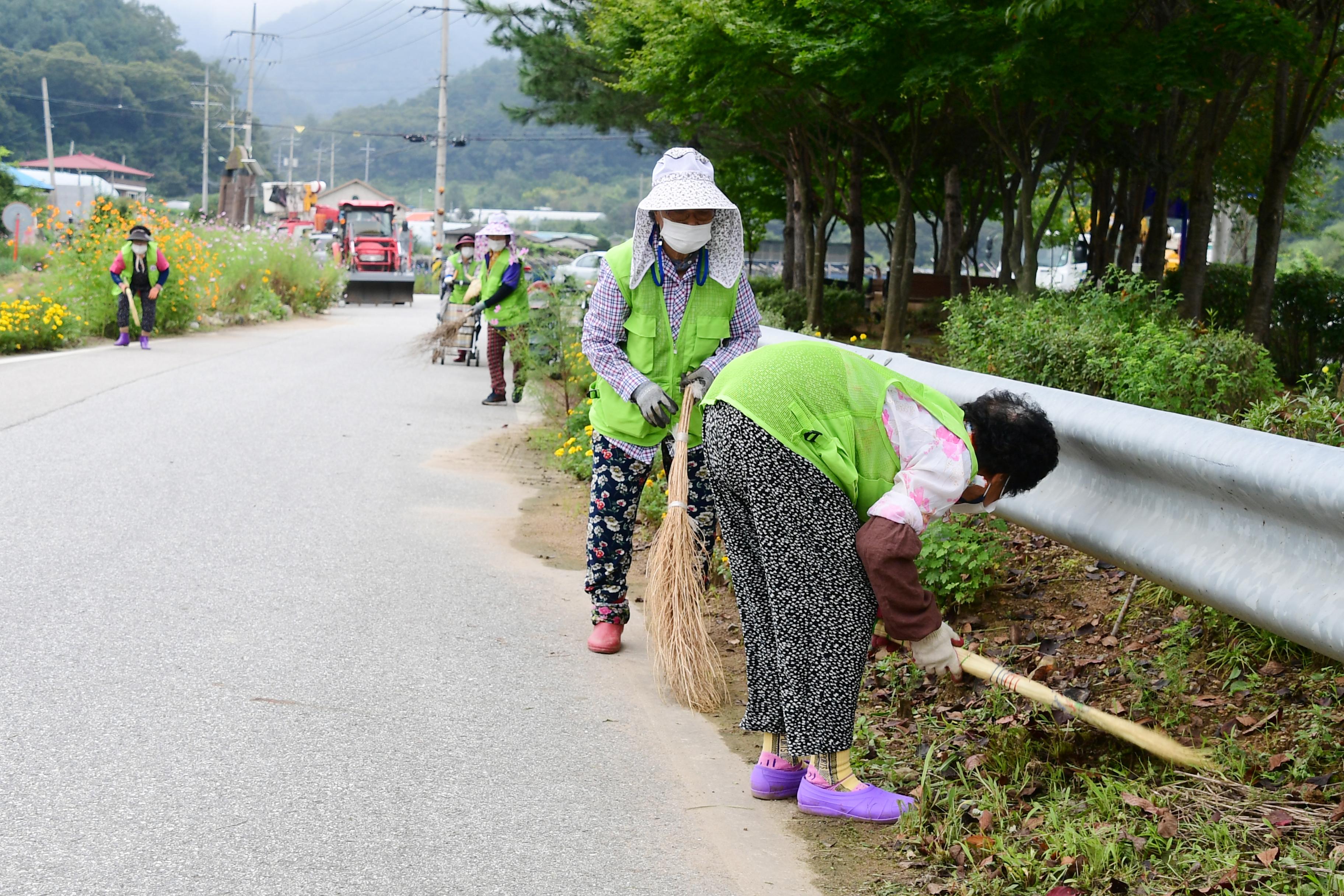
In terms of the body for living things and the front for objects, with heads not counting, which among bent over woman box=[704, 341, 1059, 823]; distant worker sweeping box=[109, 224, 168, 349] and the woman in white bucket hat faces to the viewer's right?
the bent over woman

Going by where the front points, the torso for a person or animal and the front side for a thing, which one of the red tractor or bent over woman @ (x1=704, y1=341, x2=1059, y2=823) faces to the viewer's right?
the bent over woman

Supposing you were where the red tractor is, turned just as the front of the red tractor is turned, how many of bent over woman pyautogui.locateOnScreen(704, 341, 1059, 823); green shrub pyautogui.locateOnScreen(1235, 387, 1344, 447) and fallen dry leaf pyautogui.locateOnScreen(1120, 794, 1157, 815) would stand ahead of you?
3

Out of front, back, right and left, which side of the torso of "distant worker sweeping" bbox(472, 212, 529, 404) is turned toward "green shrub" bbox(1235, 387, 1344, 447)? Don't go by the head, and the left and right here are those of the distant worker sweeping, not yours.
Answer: left

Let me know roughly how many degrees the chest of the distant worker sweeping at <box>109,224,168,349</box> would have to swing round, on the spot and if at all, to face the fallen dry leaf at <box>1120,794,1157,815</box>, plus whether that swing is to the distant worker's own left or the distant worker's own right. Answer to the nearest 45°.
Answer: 0° — they already face it

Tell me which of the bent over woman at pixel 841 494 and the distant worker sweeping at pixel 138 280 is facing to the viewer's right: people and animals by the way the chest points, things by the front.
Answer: the bent over woman

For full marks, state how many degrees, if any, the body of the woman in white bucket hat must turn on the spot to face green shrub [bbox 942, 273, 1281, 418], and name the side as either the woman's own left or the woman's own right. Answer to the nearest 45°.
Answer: approximately 135° to the woman's own left

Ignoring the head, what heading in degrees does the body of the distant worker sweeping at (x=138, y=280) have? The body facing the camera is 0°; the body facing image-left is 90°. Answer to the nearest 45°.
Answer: approximately 0°

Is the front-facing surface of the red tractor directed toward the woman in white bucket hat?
yes

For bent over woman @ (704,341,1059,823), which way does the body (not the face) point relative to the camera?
to the viewer's right
